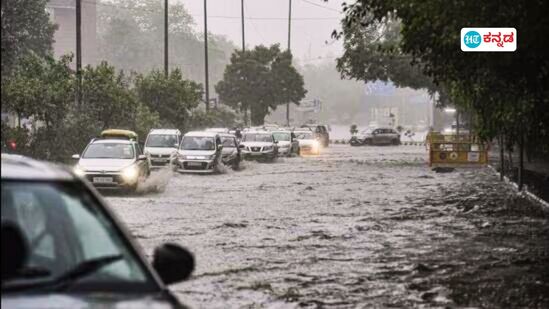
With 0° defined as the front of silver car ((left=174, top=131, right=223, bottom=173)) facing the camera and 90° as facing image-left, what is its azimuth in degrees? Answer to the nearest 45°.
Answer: approximately 0°

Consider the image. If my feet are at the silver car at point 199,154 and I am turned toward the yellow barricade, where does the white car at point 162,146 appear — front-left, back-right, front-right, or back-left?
back-left

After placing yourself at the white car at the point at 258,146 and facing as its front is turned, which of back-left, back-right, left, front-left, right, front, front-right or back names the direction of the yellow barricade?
front-left

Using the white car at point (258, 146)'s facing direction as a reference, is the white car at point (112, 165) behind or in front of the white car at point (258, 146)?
in front

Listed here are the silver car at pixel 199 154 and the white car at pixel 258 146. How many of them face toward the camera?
2

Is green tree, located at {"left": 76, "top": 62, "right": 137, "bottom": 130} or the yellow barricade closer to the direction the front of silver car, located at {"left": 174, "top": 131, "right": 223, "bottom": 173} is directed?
the yellow barricade

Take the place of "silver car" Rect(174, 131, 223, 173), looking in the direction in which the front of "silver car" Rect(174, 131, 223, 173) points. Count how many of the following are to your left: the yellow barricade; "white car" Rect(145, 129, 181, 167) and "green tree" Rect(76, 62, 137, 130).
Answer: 1

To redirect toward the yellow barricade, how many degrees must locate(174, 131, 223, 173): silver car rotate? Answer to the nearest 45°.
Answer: approximately 90° to its left
